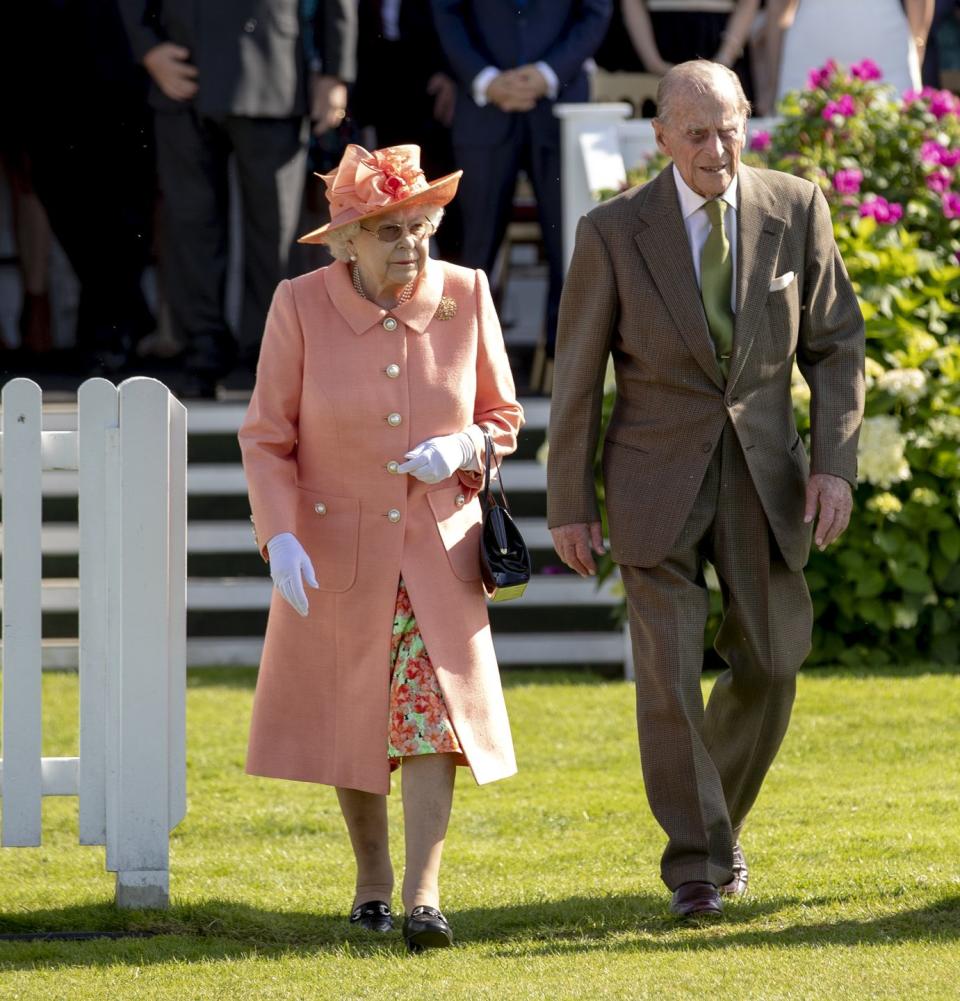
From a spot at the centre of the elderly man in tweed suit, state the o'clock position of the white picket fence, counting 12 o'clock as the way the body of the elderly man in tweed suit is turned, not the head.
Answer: The white picket fence is roughly at 3 o'clock from the elderly man in tweed suit.

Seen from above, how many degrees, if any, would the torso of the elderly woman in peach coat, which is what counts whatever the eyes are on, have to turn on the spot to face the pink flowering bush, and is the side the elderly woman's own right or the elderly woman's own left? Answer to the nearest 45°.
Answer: approximately 135° to the elderly woman's own left

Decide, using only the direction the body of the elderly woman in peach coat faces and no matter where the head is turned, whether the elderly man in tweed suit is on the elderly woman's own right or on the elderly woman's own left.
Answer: on the elderly woman's own left

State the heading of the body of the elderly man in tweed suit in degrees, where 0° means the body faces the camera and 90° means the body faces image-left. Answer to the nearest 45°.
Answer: approximately 0°

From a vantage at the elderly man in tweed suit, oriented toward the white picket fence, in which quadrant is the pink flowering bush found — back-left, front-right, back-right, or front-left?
back-right

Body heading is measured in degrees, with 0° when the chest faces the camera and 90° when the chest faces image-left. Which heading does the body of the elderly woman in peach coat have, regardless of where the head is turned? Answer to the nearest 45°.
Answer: approximately 0°

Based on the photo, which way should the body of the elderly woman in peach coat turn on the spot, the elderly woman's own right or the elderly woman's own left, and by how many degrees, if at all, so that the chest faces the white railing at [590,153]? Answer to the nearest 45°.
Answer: approximately 180°

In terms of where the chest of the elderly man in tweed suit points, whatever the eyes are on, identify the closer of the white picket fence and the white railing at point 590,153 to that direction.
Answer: the white picket fence

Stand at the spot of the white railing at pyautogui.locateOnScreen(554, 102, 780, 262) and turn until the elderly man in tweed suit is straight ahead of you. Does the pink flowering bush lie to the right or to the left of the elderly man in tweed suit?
left

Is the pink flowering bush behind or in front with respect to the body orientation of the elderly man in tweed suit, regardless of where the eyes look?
behind

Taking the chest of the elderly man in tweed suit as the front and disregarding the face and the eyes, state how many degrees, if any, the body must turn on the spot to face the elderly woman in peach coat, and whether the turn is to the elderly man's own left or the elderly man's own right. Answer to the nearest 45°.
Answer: approximately 90° to the elderly man's own right

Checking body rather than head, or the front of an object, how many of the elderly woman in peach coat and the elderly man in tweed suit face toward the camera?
2
